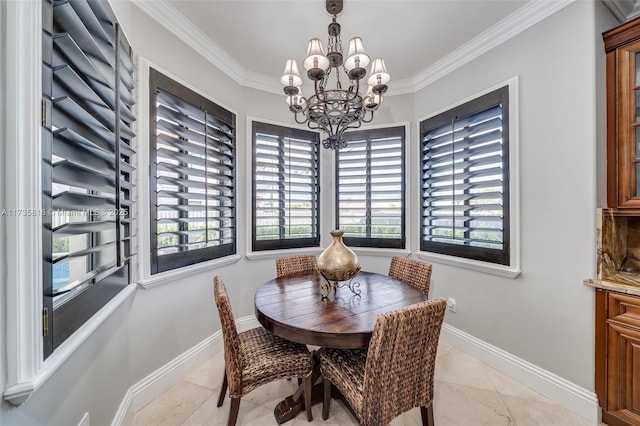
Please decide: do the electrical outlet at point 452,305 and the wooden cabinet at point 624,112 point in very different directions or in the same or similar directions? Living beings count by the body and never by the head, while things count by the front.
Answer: same or similar directions

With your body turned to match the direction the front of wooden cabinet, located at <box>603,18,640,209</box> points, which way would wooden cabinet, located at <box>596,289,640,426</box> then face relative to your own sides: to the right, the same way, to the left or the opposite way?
the same way

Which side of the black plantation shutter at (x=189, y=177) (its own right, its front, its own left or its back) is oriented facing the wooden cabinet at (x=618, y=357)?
front

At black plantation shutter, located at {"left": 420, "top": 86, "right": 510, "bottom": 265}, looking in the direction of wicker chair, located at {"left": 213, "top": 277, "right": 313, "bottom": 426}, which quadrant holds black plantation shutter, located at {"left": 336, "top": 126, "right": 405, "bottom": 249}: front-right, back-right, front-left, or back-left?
front-right

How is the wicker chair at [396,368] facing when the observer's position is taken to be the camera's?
facing away from the viewer and to the left of the viewer

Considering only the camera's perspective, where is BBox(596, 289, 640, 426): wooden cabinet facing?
facing the viewer and to the left of the viewer

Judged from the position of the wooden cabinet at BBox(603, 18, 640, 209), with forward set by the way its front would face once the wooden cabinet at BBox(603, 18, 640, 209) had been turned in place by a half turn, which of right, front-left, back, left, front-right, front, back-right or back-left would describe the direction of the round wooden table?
back

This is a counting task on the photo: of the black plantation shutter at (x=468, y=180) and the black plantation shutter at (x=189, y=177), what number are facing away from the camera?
0

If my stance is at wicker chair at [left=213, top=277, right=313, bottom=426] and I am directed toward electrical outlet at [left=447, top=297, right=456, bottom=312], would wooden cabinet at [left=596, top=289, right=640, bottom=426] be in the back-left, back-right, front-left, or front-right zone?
front-right

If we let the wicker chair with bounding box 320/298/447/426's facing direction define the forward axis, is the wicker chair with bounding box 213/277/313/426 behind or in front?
in front

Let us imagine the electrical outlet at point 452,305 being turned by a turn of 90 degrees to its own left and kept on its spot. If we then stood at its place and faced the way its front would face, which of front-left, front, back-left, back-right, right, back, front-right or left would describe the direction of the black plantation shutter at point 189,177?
right

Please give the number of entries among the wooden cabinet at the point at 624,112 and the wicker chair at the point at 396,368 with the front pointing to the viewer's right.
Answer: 0

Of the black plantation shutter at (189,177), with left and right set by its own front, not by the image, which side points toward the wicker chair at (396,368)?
front

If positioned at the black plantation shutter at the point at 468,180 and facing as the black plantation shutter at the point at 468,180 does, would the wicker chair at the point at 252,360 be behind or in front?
in front

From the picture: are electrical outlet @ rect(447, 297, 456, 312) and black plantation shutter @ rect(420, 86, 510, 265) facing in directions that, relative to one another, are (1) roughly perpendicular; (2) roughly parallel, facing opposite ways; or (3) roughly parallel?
roughly parallel

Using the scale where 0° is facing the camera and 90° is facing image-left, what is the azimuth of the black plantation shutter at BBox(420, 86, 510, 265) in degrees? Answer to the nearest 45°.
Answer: approximately 45°

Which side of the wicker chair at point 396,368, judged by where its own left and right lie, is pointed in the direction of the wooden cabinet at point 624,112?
right

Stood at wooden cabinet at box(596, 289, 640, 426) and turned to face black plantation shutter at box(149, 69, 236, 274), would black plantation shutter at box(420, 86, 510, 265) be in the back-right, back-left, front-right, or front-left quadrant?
front-right
